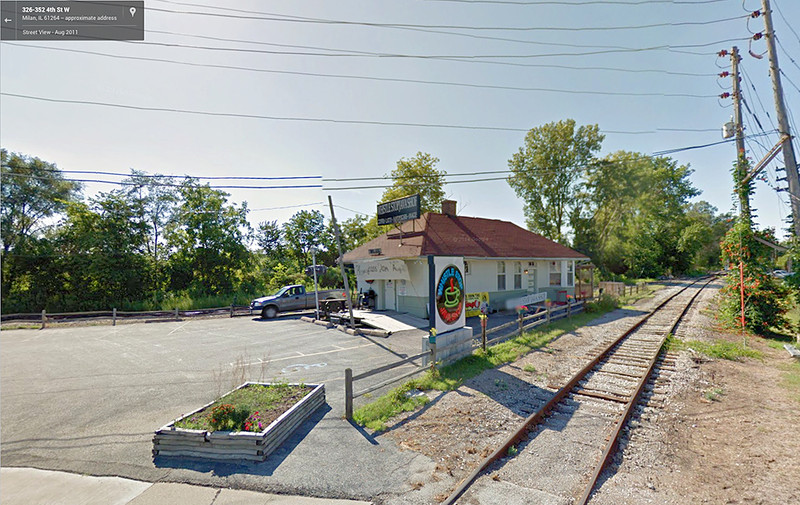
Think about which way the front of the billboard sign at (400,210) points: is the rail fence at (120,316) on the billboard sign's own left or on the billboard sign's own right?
on the billboard sign's own right

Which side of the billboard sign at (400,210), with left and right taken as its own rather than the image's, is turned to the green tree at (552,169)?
back

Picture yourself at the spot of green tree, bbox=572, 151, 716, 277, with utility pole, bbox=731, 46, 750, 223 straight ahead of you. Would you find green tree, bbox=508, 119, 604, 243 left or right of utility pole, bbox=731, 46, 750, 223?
right

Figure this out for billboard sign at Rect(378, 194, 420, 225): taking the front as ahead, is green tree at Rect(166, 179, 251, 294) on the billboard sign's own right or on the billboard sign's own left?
on the billboard sign's own right

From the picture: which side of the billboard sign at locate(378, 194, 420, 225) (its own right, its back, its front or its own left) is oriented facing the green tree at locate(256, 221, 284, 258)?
right

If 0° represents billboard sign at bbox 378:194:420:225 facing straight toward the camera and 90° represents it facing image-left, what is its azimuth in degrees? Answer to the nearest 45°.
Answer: approximately 45°

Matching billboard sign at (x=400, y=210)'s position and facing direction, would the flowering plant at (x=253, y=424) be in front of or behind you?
in front

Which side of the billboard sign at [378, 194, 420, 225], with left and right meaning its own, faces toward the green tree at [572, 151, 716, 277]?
back
